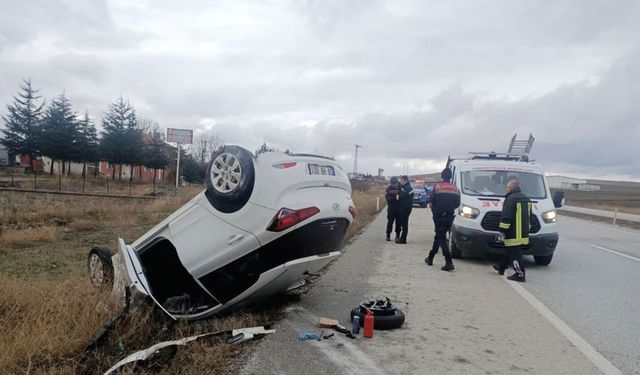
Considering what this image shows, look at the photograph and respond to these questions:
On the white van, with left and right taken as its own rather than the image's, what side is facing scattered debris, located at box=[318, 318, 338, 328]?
front

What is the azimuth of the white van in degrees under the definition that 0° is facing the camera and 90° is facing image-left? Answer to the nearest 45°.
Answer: approximately 0°

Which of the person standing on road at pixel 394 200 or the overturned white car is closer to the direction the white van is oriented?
the overturned white car

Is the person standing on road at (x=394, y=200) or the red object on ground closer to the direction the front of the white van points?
the red object on ground

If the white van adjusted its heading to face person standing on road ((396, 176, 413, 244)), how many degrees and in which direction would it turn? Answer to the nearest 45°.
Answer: approximately 135° to its right

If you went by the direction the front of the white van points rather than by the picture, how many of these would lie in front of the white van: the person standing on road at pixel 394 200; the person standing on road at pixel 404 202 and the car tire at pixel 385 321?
1

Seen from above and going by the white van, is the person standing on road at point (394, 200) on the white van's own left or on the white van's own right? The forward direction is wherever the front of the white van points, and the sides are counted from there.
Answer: on the white van's own right

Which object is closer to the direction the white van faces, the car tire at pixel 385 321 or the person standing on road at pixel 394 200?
the car tire

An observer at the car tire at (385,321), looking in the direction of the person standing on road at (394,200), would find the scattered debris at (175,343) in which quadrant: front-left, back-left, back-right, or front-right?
back-left

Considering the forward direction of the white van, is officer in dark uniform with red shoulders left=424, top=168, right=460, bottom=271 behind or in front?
in front

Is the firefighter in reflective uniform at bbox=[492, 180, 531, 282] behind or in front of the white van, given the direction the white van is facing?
in front

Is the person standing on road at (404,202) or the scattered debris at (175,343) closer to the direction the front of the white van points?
the scattered debris

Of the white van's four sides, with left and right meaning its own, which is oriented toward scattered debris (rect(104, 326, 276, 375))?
front

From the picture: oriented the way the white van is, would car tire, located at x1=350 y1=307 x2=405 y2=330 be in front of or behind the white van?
in front
